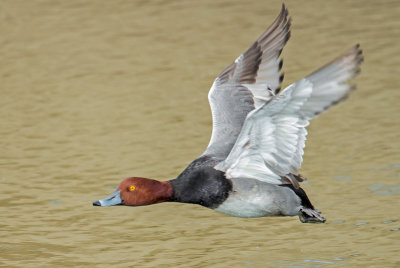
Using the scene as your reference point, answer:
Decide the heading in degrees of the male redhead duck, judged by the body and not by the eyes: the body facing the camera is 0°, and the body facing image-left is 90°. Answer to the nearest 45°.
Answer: approximately 90°
